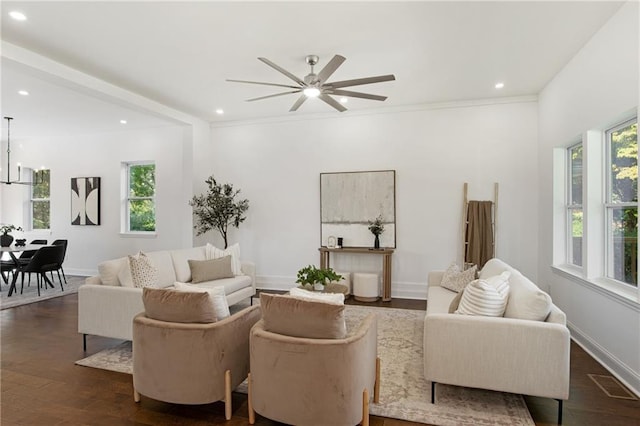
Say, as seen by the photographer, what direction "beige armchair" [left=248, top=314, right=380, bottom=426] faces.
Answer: facing away from the viewer

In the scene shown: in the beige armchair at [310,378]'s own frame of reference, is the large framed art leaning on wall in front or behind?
in front

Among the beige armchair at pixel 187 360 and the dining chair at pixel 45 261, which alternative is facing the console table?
the beige armchair

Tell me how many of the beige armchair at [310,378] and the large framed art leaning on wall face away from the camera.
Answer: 1

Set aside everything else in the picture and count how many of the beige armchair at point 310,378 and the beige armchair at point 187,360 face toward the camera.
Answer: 0

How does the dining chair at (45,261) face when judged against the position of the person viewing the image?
facing away from the viewer and to the left of the viewer

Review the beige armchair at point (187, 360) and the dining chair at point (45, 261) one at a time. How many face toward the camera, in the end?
0

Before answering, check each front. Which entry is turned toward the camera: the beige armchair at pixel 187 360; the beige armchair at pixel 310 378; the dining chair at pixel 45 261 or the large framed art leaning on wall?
the large framed art leaning on wall

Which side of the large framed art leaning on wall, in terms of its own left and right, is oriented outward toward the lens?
front

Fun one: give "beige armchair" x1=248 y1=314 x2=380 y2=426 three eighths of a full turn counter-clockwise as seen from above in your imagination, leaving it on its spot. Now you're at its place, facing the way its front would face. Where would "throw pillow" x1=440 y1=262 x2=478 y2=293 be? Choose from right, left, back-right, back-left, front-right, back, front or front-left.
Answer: back

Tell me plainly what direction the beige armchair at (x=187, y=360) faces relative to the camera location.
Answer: facing away from the viewer and to the right of the viewer

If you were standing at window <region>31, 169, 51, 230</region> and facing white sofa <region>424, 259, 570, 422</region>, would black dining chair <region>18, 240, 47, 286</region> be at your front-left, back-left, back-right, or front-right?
front-right

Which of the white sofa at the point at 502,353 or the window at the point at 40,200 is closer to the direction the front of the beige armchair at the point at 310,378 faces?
the window

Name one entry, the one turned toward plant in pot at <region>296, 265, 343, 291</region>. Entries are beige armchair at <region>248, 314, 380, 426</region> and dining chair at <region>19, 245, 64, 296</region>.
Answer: the beige armchair

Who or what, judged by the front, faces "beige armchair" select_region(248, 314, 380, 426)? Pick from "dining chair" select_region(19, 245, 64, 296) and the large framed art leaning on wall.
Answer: the large framed art leaning on wall

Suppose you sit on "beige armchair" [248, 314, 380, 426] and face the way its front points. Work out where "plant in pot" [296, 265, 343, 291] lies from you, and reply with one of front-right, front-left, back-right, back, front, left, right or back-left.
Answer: front

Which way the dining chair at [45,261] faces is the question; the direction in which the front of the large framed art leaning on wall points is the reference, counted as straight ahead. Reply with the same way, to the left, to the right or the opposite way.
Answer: to the right

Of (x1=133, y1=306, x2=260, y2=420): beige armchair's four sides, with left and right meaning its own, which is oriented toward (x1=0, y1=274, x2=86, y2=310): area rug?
left

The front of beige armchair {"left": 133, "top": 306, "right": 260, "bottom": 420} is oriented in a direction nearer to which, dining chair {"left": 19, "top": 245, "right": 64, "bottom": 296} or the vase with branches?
the vase with branches

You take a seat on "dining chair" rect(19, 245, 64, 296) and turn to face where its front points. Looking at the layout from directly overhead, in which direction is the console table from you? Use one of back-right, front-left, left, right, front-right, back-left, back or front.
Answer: back

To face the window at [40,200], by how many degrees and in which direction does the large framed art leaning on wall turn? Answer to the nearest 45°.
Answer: approximately 90° to its right
